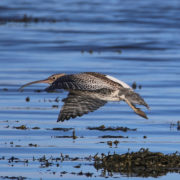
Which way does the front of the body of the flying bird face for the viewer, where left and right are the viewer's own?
facing to the left of the viewer
